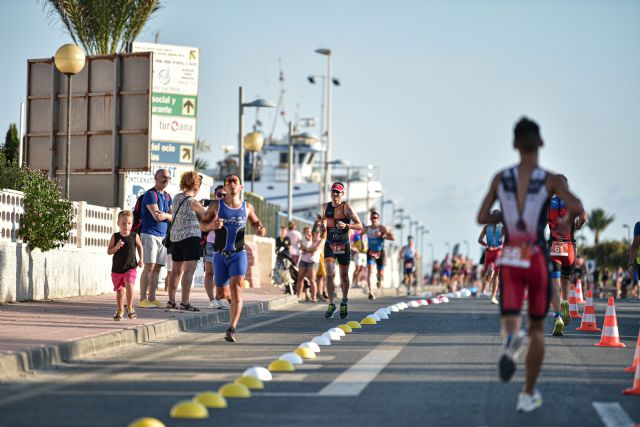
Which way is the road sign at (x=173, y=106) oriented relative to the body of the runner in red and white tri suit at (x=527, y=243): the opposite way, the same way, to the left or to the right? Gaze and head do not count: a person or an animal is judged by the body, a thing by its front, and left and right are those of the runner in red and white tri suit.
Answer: the opposite way

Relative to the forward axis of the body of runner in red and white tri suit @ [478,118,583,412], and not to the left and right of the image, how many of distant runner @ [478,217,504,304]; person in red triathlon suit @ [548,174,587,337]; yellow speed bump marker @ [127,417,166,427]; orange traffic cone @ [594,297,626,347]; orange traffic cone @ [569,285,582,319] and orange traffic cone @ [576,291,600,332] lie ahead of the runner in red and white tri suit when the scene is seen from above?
5

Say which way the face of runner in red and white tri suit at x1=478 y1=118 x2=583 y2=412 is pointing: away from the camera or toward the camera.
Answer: away from the camera

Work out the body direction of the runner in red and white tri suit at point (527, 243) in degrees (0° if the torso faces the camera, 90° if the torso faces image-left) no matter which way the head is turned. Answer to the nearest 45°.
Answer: approximately 180°

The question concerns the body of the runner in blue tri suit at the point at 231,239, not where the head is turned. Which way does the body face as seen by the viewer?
toward the camera

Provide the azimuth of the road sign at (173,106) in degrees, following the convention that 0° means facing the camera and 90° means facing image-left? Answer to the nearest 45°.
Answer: approximately 0°

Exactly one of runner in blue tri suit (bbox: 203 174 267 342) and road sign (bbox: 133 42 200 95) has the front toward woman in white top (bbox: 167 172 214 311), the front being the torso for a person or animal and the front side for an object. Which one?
the road sign

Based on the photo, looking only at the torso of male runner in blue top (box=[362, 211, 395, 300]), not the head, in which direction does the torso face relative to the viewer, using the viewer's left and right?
facing the viewer

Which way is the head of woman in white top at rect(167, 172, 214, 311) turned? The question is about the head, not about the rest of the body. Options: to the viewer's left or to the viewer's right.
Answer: to the viewer's right

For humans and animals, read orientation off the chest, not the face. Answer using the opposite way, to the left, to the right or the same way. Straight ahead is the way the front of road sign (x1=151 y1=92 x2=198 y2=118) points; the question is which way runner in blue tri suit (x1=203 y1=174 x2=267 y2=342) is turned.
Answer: the same way

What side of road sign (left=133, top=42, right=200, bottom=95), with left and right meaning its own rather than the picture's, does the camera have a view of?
front

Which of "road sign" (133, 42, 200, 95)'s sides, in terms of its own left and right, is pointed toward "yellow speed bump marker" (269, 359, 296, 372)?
front

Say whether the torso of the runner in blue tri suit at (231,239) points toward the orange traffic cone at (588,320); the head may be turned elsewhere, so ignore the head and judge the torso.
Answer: no

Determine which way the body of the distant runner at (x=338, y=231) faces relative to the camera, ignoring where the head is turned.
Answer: toward the camera

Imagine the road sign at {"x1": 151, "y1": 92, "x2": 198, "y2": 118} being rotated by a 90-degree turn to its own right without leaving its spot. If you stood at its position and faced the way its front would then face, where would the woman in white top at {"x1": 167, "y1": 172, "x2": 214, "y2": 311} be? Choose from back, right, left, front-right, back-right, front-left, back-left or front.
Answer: left

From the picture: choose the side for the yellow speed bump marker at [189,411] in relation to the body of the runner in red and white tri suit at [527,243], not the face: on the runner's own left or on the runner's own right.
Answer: on the runner's own left

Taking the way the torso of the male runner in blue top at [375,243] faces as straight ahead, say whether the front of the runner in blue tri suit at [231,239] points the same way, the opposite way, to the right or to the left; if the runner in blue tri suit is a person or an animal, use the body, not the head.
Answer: the same way

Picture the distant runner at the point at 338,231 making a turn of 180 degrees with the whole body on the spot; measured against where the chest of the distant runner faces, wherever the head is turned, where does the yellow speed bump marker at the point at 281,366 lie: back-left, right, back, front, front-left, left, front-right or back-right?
back

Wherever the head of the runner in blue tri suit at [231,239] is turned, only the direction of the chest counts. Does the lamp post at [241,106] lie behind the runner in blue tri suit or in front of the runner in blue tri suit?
behind
